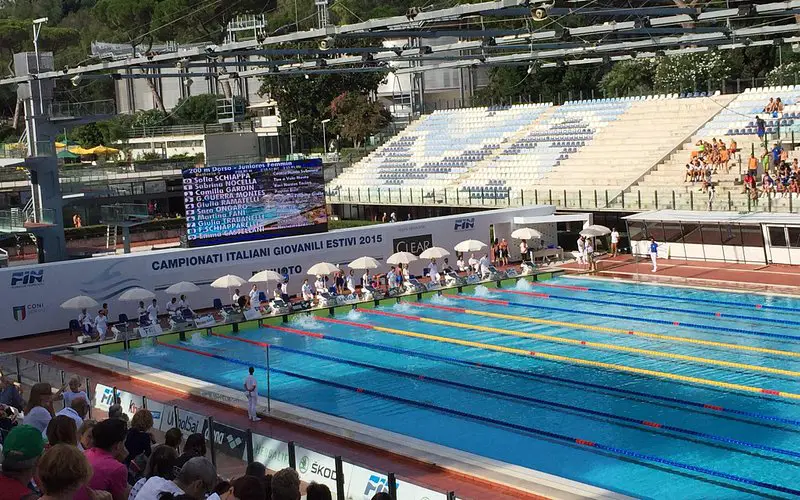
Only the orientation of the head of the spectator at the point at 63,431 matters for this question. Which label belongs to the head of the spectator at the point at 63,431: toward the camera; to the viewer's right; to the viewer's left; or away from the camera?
away from the camera

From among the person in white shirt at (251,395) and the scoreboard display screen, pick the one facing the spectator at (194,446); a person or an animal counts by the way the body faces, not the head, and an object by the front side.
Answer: the scoreboard display screen

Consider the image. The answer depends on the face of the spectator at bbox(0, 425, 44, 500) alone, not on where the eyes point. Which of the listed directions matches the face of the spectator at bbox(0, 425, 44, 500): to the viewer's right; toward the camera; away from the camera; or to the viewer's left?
away from the camera

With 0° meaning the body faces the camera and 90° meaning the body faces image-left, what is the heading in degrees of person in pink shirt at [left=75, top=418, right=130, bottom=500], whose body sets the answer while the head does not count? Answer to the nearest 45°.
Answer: approximately 225°

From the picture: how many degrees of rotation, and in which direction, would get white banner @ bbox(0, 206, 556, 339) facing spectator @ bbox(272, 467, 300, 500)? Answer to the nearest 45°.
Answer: approximately 45° to its right

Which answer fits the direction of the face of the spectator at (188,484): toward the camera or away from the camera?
away from the camera

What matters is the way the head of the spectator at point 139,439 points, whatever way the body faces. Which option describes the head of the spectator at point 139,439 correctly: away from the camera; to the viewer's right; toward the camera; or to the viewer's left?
away from the camera

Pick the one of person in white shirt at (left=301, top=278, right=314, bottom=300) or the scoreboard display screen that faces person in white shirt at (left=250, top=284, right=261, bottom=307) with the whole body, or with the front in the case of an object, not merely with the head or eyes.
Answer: the scoreboard display screen

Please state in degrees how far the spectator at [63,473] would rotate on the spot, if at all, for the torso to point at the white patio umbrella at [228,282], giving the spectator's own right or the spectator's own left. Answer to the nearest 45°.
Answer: approximately 45° to the spectator's own left
